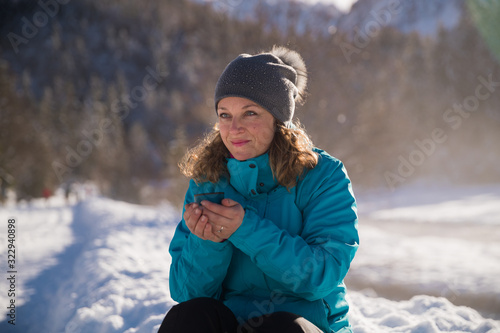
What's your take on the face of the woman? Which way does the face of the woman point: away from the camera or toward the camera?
toward the camera

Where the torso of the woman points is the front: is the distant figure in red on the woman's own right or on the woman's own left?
on the woman's own right

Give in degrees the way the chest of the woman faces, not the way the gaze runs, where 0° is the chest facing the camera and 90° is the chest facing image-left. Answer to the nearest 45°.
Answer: approximately 45°
